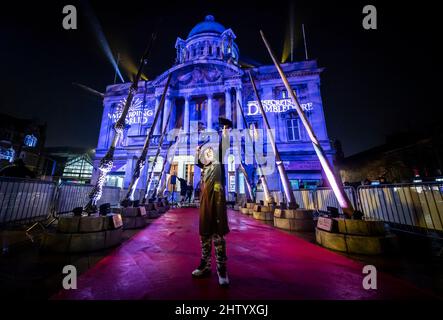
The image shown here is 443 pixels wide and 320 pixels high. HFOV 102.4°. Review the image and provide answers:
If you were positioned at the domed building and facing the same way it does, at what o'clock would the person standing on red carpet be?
The person standing on red carpet is roughly at 12 o'clock from the domed building.

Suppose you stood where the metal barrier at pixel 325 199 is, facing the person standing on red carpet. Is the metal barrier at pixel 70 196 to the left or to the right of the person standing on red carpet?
right

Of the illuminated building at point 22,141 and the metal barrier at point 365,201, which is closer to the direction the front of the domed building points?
the metal barrier

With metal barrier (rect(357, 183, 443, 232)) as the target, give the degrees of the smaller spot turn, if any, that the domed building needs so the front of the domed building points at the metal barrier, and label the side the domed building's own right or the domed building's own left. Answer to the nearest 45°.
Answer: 0° — it already faces it

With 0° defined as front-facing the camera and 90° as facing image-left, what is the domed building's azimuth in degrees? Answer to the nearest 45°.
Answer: approximately 0°

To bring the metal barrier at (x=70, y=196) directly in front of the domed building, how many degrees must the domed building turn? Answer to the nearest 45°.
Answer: approximately 45° to its right

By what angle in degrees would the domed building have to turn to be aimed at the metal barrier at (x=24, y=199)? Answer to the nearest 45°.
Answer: approximately 45° to its right

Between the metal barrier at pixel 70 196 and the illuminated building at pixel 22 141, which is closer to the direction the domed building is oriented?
the metal barrier

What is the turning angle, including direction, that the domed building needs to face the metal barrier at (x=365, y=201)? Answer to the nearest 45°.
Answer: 0° — it already faces it

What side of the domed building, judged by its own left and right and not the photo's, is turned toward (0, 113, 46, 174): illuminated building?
right

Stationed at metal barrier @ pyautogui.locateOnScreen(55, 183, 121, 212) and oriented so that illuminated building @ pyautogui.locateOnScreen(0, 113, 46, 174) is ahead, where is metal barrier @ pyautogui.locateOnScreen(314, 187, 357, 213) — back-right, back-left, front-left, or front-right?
back-right
